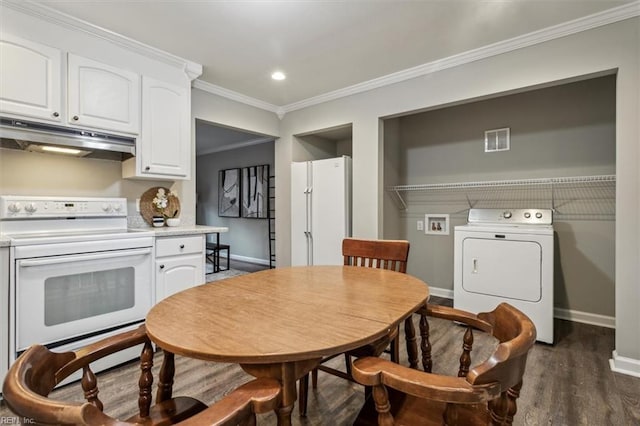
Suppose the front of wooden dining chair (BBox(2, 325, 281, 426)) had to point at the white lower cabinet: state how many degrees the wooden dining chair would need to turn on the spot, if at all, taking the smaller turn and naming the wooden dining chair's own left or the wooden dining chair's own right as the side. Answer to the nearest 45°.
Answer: approximately 45° to the wooden dining chair's own left

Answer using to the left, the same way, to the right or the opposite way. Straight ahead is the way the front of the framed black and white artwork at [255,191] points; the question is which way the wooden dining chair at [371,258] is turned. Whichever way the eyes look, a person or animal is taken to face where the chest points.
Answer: the same way

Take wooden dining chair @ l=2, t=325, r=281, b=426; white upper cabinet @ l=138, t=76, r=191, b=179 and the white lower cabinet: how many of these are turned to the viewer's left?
0

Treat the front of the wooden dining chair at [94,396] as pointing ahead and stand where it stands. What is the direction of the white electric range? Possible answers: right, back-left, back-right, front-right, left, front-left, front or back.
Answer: front-left

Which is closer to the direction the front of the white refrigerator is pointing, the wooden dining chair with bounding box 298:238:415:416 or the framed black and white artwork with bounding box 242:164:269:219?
the wooden dining chair

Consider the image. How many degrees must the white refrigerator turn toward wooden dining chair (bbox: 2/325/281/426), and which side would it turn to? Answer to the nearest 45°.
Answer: approximately 45° to its left

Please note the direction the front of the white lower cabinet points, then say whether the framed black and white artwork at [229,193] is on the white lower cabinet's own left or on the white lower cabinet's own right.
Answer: on the white lower cabinet's own left

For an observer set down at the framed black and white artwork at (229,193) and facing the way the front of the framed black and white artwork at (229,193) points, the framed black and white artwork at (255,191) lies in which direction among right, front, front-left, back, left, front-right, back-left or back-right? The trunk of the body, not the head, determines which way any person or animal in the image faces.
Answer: left

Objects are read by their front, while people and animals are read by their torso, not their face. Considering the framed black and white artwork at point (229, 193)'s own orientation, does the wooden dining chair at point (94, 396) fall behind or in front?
in front

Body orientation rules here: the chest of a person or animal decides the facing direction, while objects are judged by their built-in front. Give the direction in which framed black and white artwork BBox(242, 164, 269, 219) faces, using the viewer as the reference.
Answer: facing the viewer and to the left of the viewer

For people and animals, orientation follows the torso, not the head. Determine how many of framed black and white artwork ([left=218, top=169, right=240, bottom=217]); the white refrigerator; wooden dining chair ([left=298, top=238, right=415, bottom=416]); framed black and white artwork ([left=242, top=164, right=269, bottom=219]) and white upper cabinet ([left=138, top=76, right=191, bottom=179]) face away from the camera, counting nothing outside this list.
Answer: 0

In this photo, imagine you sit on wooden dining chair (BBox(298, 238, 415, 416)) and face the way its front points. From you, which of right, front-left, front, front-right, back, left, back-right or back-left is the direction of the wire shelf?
back

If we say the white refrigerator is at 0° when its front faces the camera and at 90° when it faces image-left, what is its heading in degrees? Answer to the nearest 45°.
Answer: approximately 45°

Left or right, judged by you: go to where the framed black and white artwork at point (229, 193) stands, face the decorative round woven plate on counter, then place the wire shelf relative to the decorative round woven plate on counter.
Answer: left

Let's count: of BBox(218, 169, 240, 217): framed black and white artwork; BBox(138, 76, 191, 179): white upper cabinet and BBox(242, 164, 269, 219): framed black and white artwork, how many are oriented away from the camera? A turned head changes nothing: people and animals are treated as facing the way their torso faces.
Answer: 0

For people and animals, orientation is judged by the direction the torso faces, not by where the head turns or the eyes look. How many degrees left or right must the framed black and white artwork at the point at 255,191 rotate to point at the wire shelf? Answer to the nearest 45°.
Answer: approximately 90° to its left

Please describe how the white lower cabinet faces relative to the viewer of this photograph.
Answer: facing the viewer and to the right of the viewer

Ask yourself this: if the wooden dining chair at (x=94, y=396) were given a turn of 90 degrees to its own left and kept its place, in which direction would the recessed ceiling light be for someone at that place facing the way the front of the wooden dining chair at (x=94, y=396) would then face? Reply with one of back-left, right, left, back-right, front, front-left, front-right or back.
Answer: right
